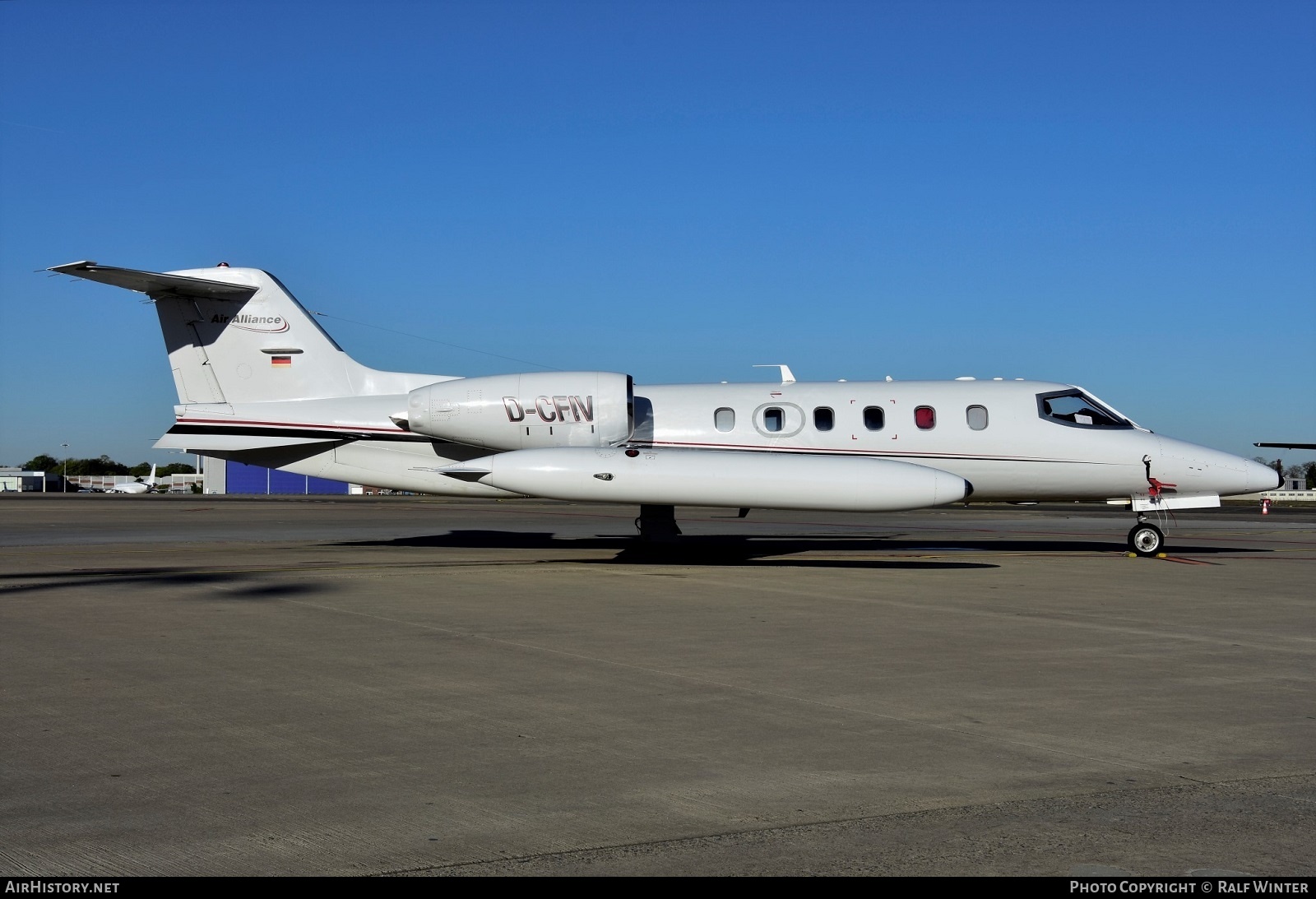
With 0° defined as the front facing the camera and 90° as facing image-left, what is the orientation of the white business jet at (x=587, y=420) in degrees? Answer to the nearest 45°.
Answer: approximately 270°
